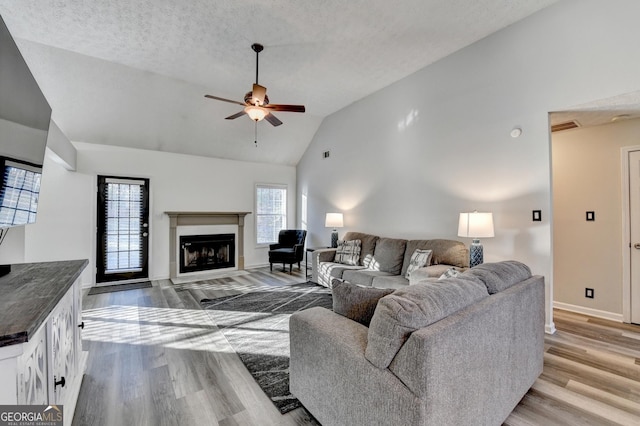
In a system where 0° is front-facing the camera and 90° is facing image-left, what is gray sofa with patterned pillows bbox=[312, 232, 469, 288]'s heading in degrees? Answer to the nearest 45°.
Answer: approximately 45°

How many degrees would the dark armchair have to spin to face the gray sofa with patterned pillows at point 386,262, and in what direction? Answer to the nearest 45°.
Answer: approximately 90° to its left

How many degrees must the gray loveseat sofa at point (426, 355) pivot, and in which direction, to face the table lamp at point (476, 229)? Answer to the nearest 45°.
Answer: approximately 45° to its right

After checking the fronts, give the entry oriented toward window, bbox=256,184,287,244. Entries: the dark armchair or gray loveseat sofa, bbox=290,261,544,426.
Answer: the gray loveseat sofa

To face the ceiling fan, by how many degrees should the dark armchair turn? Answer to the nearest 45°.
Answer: approximately 45° to its left

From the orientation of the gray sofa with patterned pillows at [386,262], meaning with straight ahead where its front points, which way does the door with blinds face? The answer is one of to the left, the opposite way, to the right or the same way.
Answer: to the left

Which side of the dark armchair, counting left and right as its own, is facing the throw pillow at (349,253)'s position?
left

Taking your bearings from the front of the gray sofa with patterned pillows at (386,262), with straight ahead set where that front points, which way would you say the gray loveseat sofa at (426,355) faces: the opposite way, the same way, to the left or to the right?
to the right

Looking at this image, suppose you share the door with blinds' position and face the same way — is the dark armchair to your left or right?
on your left

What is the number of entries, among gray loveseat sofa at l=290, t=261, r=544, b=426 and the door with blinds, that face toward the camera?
1
